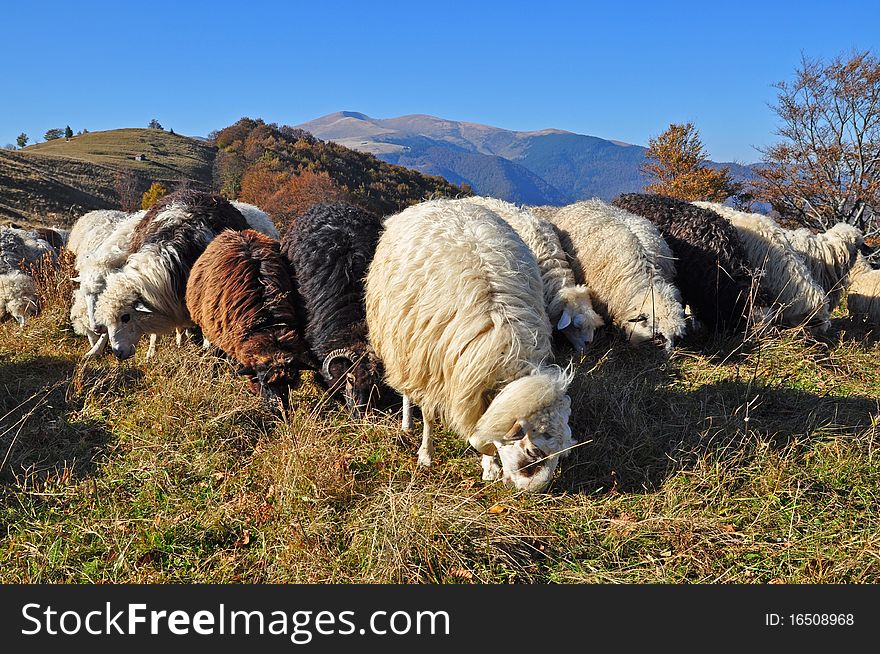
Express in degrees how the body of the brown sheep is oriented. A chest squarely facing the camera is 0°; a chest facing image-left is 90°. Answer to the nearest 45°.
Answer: approximately 315°

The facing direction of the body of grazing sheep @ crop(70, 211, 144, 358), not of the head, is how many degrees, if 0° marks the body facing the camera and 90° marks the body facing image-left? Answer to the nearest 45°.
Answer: approximately 45°

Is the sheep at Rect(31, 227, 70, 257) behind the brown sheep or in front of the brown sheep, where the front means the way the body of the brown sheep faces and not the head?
behind

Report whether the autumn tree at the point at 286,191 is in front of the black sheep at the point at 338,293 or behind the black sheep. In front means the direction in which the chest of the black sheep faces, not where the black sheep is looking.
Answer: behind

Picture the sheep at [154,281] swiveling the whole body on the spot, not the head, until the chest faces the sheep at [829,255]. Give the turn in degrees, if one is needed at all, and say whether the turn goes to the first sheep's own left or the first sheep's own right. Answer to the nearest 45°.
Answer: approximately 135° to the first sheep's own left

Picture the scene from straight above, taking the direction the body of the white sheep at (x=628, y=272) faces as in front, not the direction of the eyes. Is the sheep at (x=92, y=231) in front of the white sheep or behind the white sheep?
behind

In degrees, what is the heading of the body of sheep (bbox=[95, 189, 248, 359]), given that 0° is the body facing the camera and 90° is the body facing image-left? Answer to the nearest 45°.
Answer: approximately 45°
